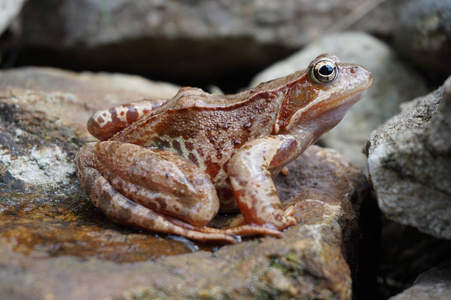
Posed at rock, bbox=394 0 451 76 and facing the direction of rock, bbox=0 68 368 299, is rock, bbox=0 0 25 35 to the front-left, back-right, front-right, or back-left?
front-right

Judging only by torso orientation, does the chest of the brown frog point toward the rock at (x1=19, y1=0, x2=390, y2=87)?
no

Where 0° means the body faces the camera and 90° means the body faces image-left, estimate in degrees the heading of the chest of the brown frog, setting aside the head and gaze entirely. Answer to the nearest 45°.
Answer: approximately 270°

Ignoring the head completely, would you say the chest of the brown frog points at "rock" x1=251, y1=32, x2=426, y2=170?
no
